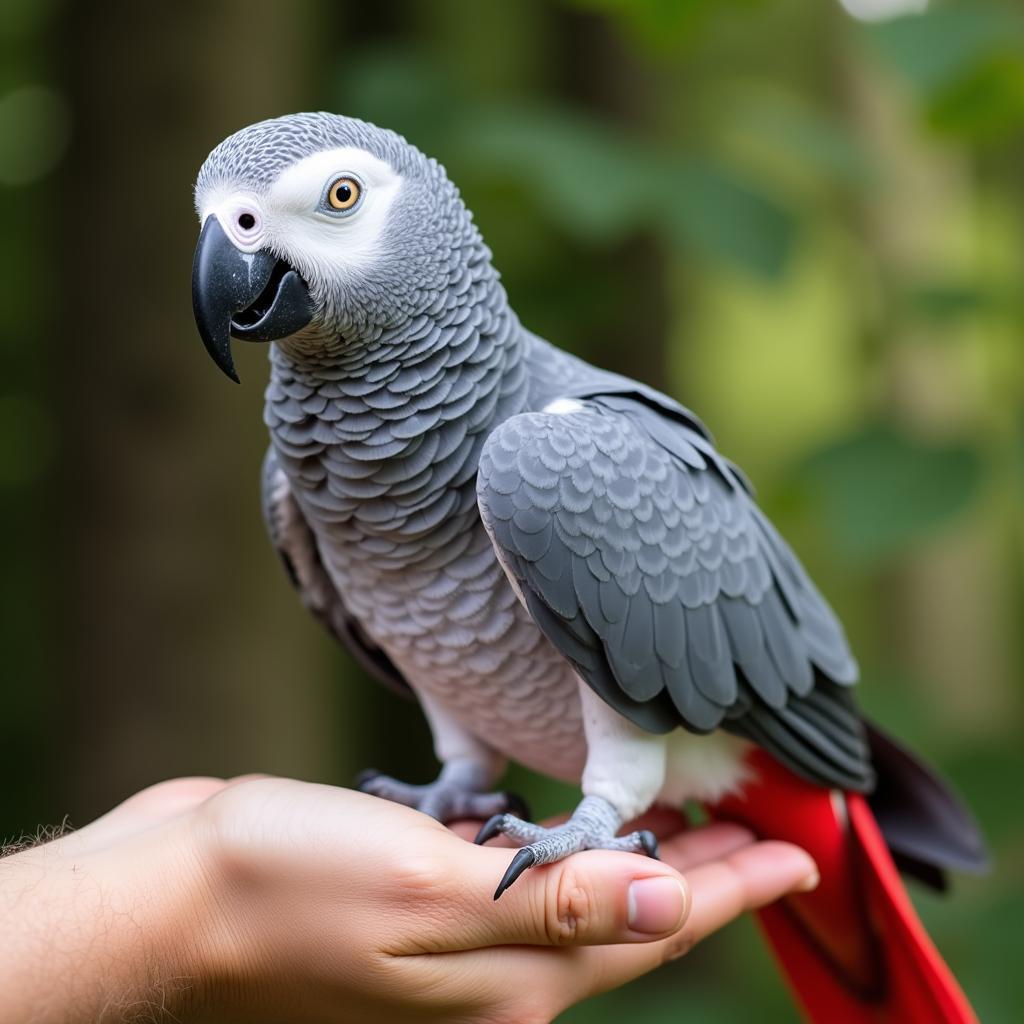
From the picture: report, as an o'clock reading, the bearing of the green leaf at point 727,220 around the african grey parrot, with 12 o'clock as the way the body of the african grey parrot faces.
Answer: The green leaf is roughly at 5 o'clock from the african grey parrot.

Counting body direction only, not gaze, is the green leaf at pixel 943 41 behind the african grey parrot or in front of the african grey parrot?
behind

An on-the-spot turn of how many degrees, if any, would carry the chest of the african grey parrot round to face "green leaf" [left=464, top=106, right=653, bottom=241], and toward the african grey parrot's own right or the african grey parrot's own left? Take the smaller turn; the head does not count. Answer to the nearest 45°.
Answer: approximately 135° to the african grey parrot's own right

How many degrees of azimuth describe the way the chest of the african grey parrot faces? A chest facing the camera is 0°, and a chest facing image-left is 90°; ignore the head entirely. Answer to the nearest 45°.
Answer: approximately 45°

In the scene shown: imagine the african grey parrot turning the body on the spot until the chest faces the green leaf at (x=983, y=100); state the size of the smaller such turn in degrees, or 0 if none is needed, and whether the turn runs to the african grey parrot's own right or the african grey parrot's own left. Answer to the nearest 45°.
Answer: approximately 180°

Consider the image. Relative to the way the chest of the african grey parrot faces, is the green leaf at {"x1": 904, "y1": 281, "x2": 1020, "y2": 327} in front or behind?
behind
